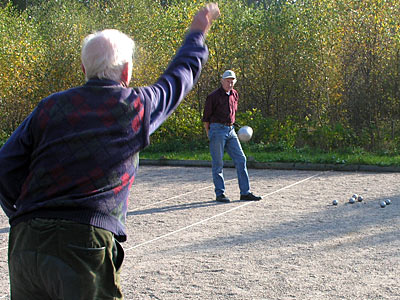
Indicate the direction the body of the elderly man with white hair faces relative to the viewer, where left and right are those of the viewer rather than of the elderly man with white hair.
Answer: facing away from the viewer and to the right of the viewer

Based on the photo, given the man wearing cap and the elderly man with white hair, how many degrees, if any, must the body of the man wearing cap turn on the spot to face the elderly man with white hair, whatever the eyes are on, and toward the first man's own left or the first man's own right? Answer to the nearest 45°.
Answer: approximately 45° to the first man's own right

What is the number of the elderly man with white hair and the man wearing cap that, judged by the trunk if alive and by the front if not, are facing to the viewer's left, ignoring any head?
0

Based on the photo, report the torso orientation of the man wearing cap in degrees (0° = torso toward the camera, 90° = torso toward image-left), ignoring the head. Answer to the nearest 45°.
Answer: approximately 315°
